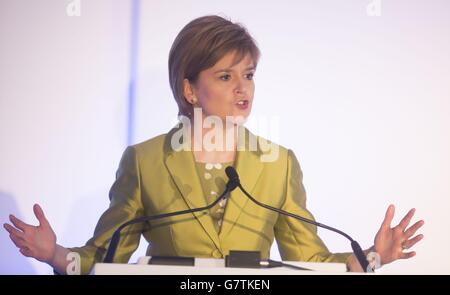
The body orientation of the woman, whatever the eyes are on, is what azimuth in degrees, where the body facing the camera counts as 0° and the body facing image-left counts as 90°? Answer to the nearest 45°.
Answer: approximately 0°

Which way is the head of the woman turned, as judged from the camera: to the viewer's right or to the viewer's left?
to the viewer's right
